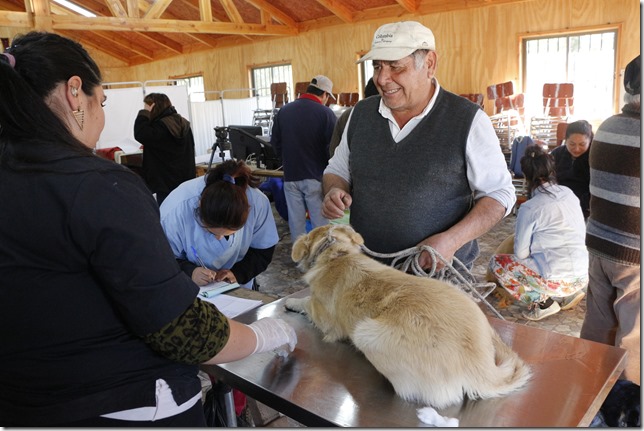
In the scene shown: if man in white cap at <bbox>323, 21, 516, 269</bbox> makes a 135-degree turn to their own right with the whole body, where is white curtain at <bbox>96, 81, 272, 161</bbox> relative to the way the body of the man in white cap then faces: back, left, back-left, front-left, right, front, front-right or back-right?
front-left

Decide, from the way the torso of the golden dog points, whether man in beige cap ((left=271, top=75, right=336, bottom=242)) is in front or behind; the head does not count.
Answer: in front

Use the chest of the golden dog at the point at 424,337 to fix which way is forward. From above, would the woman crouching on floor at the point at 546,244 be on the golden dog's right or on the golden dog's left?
on the golden dog's right

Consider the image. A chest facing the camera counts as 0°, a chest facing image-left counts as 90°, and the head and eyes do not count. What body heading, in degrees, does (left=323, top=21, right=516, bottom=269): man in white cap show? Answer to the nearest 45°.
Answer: approximately 45°

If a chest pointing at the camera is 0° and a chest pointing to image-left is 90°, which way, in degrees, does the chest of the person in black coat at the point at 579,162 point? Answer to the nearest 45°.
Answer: approximately 0°

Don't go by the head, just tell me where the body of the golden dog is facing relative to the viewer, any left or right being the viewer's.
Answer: facing away from the viewer and to the left of the viewer

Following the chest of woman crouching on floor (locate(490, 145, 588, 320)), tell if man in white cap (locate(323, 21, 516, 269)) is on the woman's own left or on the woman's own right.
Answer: on the woman's own left

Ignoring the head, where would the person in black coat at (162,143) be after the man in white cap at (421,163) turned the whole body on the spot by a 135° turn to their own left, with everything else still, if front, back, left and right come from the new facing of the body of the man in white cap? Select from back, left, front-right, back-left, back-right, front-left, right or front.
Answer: back-left

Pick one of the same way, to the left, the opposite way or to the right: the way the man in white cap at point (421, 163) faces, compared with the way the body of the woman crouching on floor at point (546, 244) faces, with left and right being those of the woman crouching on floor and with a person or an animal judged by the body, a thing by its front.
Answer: to the left
